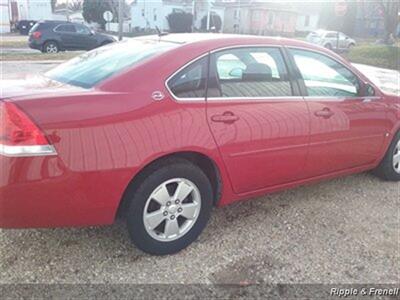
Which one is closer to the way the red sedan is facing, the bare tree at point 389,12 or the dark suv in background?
the bare tree

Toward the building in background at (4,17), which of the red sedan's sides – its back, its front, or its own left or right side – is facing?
left

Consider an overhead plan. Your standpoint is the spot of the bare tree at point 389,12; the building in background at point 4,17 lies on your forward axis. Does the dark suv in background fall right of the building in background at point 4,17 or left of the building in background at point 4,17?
left

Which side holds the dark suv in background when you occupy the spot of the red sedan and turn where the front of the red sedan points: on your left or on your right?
on your left

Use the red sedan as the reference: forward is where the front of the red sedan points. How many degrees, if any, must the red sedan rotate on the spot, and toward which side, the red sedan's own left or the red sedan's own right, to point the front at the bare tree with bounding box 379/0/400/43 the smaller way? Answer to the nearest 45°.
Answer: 0° — it already faces it

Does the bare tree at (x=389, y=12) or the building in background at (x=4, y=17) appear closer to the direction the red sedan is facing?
the bare tree

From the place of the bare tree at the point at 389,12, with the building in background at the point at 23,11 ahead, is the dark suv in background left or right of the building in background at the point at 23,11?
left

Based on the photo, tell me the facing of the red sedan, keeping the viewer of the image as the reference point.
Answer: facing away from the viewer and to the right of the viewer
